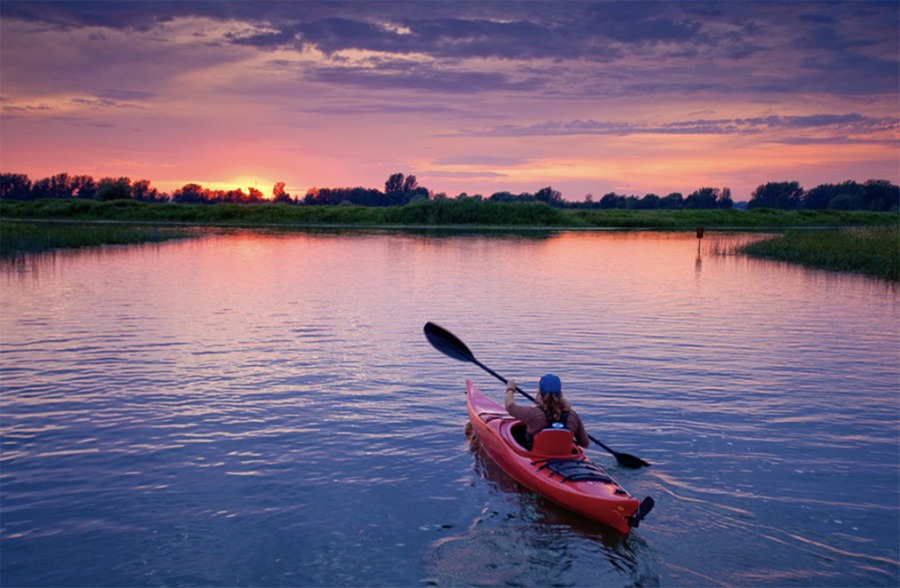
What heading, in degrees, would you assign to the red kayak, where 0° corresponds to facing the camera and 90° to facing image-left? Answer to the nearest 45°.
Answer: approximately 135°
